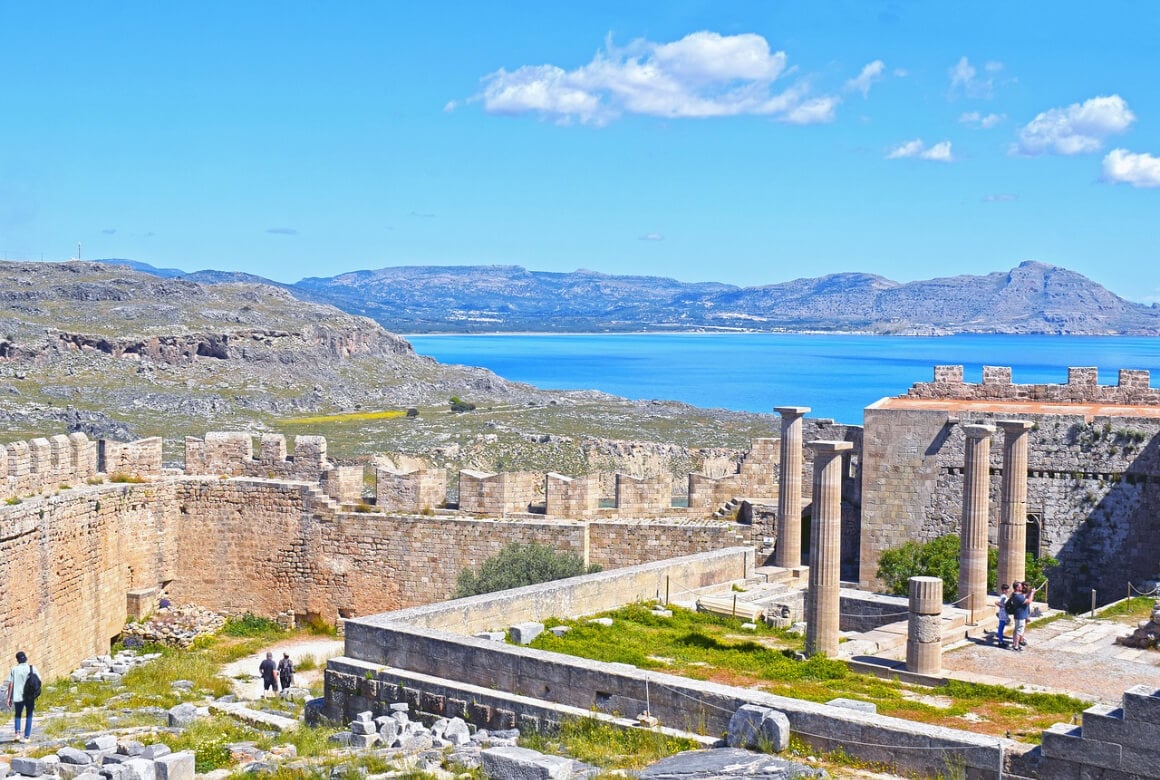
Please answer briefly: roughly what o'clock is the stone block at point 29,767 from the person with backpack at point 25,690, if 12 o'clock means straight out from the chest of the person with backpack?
The stone block is roughly at 6 o'clock from the person with backpack.

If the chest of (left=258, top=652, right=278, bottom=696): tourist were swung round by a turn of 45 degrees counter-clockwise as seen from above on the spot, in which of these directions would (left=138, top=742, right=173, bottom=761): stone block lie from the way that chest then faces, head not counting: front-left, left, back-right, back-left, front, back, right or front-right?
back-left

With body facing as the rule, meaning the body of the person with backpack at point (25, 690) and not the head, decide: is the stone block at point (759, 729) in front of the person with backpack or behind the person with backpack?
behind

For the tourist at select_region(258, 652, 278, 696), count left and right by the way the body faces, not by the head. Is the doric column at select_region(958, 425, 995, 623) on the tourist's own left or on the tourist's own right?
on the tourist's own right

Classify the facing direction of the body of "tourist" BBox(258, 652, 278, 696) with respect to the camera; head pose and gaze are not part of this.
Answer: away from the camera

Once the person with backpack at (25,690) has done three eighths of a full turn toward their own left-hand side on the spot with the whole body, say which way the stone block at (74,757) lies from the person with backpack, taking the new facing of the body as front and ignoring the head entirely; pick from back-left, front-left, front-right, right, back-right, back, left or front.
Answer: front-left

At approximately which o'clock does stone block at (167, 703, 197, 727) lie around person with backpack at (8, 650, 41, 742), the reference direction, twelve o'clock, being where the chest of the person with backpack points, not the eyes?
The stone block is roughly at 3 o'clock from the person with backpack.

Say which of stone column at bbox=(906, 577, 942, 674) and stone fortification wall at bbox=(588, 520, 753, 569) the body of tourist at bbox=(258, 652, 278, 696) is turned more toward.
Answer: the stone fortification wall

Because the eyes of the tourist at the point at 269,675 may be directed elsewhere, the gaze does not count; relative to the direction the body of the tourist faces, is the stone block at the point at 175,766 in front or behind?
behind

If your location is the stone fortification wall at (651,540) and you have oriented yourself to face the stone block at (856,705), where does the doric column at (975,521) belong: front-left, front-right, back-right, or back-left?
front-left

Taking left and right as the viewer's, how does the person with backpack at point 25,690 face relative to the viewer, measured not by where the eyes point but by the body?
facing away from the viewer

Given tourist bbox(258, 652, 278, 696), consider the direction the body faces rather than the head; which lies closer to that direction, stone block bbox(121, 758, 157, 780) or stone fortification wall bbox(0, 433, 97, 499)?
the stone fortification wall
